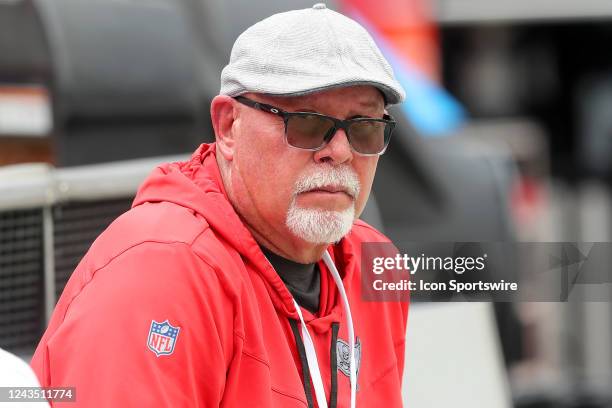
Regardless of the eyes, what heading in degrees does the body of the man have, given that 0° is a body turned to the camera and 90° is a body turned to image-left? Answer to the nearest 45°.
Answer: approximately 315°
